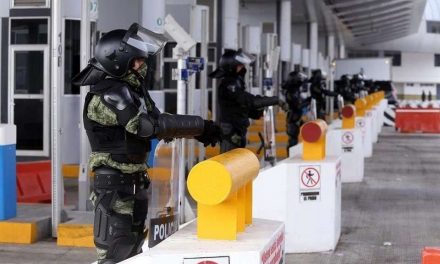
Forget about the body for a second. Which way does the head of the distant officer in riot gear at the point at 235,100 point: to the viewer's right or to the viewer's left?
to the viewer's right

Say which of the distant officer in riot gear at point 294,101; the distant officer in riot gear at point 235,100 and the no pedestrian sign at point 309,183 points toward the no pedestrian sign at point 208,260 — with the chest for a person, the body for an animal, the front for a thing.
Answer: the no pedestrian sign at point 309,183

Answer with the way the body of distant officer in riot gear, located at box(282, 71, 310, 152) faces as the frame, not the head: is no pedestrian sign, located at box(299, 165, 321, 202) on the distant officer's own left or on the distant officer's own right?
on the distant officer's own right

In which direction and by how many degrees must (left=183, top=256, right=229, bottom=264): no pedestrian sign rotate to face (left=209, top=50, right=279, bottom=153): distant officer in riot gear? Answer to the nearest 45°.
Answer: approximately 180°

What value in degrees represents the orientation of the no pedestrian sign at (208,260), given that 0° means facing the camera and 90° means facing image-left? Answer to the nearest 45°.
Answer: approximately 0°

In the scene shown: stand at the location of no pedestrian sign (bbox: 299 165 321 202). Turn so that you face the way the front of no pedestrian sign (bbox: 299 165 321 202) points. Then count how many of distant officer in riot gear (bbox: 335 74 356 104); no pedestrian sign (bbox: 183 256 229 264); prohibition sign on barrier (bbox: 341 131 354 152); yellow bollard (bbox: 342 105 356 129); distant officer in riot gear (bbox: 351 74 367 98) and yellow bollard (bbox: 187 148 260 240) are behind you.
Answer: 4

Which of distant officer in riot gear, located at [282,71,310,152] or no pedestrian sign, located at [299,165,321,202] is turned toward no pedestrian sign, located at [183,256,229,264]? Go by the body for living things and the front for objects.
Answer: no pedestrian sign, located at [299,165,321,202]

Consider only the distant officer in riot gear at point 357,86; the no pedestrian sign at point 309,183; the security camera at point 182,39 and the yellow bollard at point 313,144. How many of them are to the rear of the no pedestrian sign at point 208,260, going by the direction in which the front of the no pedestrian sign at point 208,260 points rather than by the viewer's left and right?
4

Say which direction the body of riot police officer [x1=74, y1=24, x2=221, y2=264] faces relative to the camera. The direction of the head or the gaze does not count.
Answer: to the viewer's right
